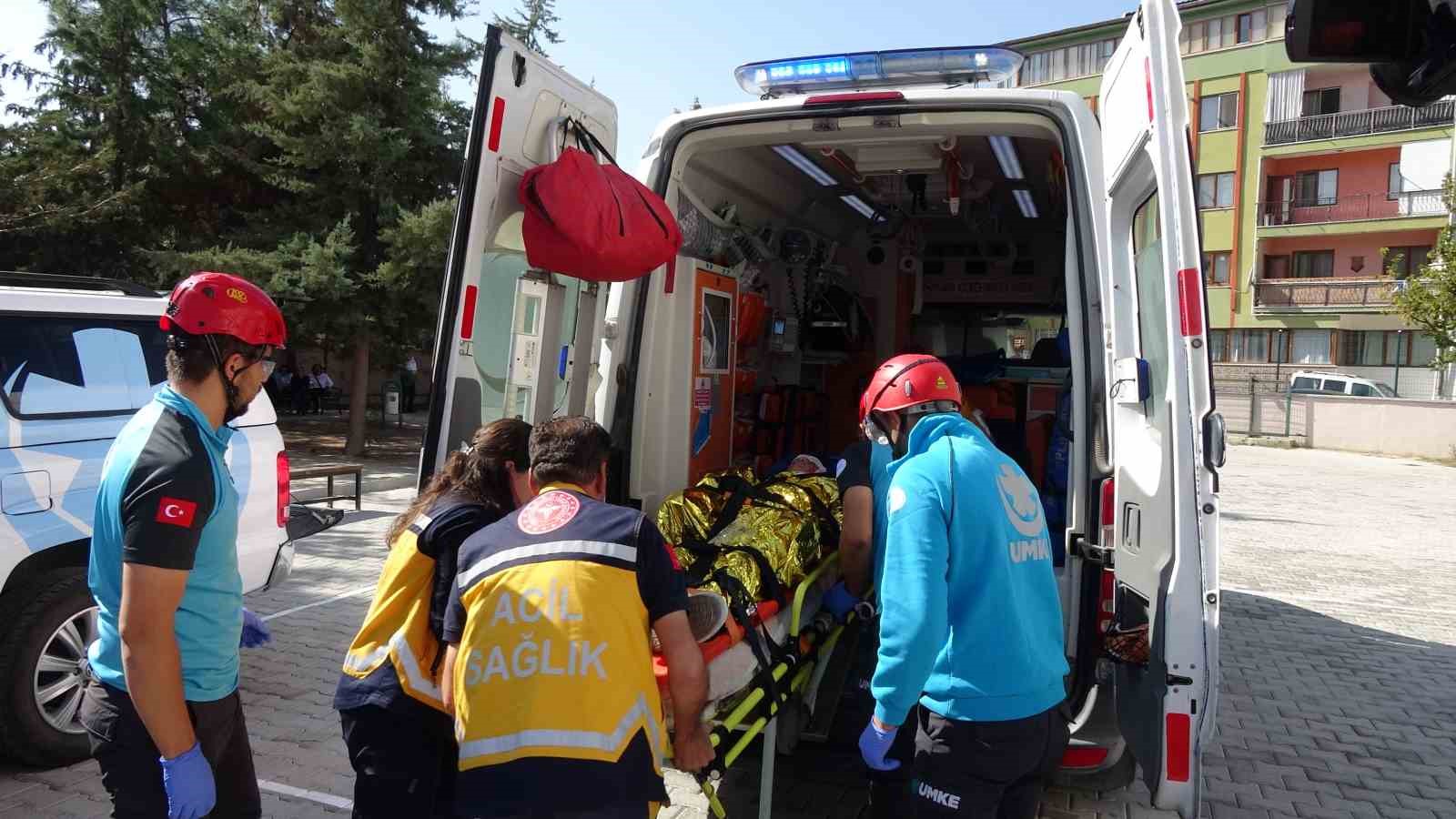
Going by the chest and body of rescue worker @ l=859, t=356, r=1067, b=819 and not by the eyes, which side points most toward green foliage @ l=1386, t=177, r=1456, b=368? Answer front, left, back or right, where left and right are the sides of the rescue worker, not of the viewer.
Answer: right

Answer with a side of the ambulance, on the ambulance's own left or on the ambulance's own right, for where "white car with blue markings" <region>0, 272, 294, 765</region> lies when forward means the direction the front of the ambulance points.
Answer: on the ambulance's own left

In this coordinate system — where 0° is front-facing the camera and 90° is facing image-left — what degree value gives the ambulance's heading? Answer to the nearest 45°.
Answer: approximately 180°

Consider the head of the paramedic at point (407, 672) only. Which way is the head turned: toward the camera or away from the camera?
away from the camera

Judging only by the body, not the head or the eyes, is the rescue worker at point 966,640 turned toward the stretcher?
yes

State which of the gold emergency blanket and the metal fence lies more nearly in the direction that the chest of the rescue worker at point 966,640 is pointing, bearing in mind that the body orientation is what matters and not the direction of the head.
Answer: the gold emergency blanket

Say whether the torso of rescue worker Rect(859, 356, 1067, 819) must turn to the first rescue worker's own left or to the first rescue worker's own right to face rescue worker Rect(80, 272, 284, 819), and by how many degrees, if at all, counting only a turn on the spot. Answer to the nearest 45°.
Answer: approximately 45° to the first rescue worker's own left

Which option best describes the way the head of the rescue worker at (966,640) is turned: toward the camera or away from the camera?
away from the camera

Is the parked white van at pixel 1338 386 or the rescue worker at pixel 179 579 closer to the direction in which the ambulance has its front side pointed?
the parked white van

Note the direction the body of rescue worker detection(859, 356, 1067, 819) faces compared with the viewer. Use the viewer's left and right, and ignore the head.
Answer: facing away from the viewer and to the left of the viewer

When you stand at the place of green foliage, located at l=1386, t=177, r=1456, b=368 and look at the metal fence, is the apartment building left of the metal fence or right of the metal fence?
right

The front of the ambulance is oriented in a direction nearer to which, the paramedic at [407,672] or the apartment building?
the apartment building

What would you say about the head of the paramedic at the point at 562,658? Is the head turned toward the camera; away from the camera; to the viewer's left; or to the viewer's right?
away from the camera
